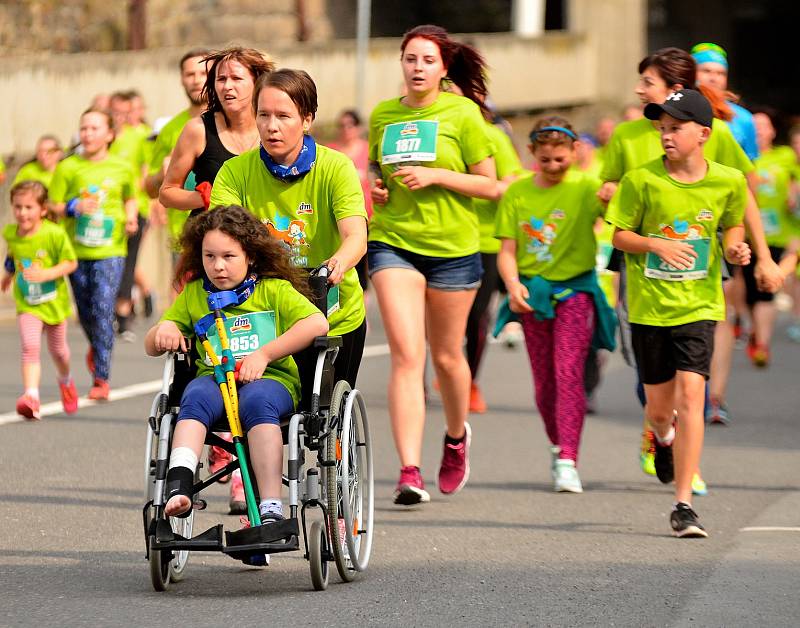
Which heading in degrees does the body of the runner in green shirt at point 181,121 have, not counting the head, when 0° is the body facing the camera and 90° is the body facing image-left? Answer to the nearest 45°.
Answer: approximately 0°

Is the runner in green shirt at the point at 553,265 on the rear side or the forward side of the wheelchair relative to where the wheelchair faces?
on the rear side

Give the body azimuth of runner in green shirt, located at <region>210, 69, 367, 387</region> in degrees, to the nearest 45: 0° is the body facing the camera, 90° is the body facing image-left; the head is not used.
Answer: approximately 45°

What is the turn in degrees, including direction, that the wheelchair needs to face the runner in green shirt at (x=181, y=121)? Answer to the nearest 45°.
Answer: approximately 180°

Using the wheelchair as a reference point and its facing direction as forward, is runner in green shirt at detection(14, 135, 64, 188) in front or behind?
behind

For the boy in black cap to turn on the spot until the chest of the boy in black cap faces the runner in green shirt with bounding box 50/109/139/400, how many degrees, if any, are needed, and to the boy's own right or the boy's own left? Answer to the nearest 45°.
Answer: approximately 135° to the boy's own right
